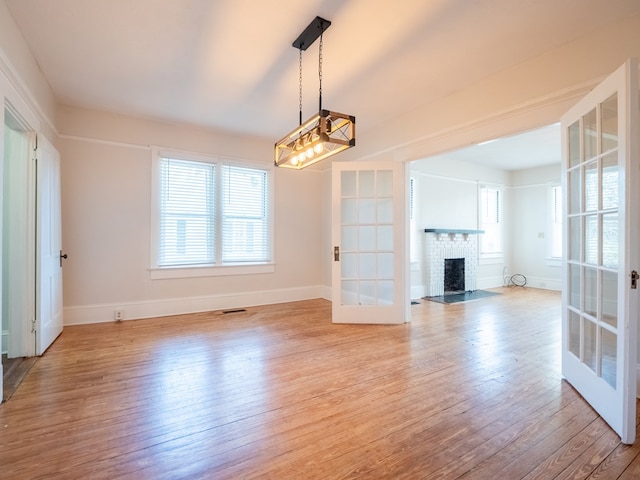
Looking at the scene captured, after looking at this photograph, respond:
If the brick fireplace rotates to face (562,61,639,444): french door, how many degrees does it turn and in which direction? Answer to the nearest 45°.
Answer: approximately 45° to its right

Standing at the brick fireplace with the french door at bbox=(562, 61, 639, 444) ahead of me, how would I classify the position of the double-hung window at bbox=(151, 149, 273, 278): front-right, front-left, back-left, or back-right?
front-right

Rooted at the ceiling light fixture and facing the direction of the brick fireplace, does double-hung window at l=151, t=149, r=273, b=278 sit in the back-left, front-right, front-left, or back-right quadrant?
front-left

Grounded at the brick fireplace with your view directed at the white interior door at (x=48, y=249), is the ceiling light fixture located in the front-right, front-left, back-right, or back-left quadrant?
front-left

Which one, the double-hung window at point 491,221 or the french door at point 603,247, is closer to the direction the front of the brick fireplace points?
the french door

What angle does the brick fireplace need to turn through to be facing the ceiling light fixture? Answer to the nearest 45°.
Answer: approximately 45° to its right

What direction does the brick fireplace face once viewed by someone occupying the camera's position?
facing the viewer and to the right of the viewer

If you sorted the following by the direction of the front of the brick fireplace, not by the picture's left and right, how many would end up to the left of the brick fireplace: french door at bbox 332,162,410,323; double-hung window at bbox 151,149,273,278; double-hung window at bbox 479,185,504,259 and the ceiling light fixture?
1

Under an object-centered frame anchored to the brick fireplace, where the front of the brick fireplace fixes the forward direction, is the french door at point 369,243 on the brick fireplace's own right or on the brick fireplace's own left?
on the brick fireplace's own right

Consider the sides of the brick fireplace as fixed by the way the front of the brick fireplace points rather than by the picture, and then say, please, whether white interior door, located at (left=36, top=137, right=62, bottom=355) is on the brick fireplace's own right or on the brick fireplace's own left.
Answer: on the brick fireplace's own right

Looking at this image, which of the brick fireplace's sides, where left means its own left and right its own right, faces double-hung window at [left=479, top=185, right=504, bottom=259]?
left

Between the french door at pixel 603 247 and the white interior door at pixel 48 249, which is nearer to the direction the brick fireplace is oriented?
the french door

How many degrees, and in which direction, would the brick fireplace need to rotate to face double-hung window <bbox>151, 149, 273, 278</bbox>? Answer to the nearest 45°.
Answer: approximately 90° to its right
